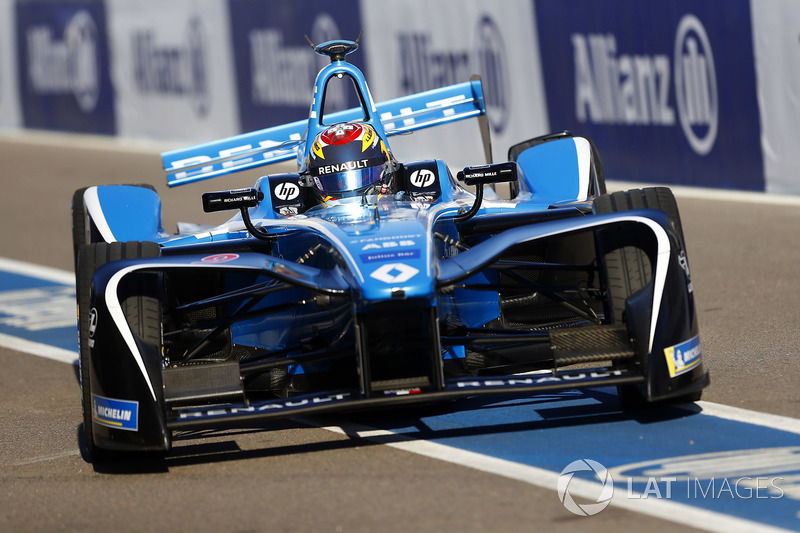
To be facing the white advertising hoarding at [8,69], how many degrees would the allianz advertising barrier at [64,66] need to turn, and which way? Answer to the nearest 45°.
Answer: approximately 45° to its right

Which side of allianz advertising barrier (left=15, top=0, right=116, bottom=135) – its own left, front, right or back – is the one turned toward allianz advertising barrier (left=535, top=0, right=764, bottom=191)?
left

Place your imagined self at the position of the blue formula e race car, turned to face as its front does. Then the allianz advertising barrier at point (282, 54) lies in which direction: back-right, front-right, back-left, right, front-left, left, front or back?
back

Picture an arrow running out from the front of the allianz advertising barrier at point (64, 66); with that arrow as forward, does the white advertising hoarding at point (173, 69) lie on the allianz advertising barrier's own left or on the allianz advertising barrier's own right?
on the allianz advertising barrier's own left

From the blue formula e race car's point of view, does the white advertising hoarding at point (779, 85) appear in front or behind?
behind

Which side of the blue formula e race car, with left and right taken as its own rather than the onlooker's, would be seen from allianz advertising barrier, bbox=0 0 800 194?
back

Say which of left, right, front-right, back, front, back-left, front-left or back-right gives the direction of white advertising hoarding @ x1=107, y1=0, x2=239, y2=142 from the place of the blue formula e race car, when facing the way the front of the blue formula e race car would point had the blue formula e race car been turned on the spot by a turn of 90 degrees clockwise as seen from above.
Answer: right
